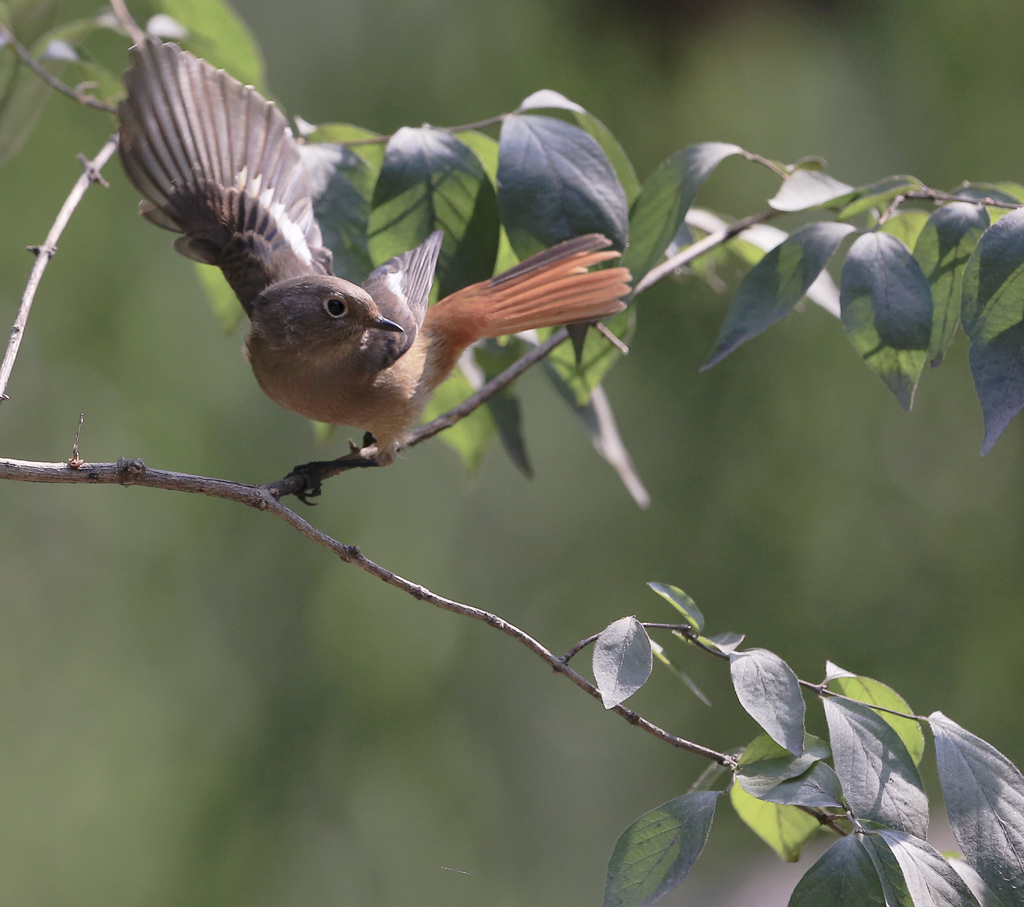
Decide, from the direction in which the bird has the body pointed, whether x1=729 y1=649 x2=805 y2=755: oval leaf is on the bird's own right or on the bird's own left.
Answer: on the bird's own left

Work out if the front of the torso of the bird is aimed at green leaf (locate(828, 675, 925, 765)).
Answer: no

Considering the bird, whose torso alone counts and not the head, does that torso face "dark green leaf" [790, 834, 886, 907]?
no

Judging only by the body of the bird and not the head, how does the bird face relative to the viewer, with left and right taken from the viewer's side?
facing the viewer and to the left of the viewer

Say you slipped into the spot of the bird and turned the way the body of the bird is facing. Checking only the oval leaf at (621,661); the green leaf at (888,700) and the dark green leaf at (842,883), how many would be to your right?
0

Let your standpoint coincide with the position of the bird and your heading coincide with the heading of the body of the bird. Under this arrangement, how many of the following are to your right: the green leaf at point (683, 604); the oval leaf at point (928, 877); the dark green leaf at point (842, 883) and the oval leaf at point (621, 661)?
0

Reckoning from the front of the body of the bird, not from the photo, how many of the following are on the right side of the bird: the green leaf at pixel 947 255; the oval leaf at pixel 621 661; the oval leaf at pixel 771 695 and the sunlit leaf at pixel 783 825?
0

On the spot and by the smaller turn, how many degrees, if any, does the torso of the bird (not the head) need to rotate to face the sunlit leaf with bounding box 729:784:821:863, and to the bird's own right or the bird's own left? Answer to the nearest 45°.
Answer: approximately 90° to the bird's own left

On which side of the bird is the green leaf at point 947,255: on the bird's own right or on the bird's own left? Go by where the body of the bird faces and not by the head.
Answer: on the bird's own left
